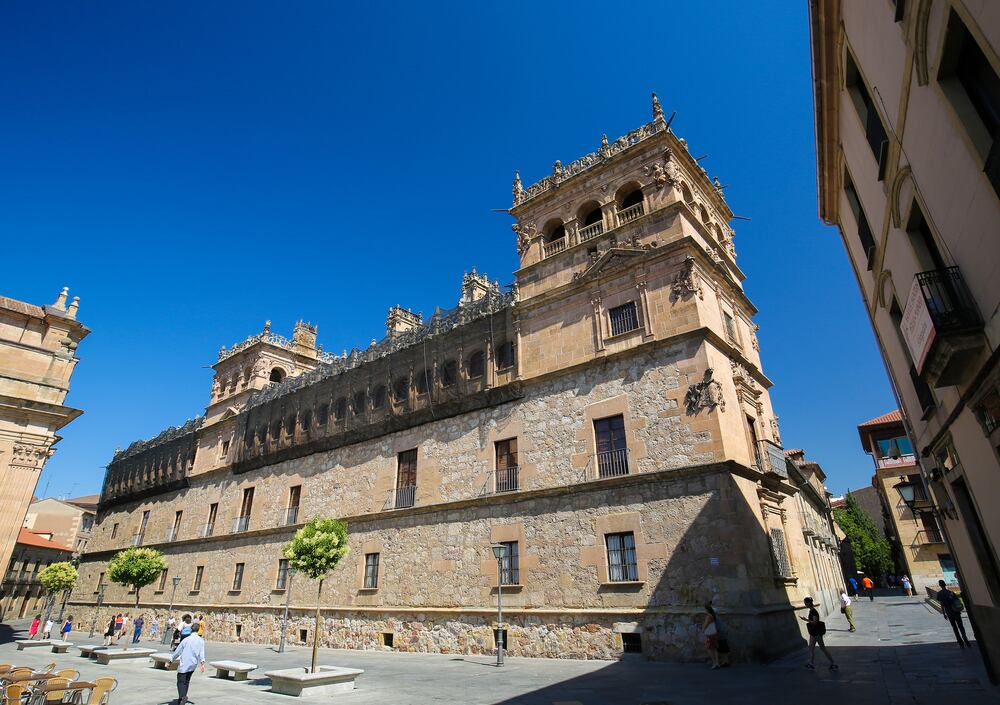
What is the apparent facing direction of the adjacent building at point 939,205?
to the viewer's left

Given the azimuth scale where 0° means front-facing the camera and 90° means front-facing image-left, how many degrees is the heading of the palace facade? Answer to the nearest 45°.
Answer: approximately 45°

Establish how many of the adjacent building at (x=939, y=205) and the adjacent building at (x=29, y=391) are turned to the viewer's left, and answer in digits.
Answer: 1

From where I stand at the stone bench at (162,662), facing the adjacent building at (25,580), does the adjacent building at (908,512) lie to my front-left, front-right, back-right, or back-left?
back-right

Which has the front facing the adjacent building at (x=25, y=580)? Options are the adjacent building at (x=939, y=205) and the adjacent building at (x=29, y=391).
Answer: the adjacent building at (x=939, y=205)

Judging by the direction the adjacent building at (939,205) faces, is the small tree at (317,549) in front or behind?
in front

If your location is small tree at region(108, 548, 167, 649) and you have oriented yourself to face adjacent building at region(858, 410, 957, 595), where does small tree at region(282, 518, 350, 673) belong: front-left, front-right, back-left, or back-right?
front-right

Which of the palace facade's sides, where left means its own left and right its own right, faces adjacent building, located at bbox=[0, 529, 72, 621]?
right

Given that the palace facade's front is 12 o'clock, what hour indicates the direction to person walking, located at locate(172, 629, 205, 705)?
The person walking is roughly at 12 o'clock from the palace facade.

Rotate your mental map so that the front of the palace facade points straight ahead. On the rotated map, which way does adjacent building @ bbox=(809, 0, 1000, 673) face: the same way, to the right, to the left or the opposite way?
to the right

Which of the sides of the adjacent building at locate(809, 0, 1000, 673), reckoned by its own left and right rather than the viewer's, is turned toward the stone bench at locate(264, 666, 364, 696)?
front

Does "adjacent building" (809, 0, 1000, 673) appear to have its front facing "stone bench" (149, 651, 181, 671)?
yes

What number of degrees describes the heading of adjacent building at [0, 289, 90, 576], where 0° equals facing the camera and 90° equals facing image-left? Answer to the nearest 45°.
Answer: approximately 315°
